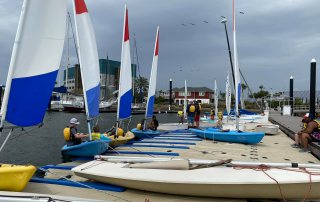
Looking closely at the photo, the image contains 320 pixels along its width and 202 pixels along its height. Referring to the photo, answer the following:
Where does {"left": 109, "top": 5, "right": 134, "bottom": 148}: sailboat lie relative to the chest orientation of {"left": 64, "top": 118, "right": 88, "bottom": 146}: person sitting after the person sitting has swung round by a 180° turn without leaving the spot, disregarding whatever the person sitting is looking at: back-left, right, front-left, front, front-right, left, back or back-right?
back-right

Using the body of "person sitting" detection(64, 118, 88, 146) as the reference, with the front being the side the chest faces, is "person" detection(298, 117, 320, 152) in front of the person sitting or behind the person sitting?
in front

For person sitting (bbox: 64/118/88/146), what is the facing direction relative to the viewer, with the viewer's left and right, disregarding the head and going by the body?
facing to the right of the viewer

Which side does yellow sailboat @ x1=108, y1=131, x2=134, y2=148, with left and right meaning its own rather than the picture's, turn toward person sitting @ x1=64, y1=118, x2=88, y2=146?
front

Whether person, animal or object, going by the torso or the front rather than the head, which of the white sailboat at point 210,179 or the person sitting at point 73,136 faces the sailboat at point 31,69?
the white sailboat

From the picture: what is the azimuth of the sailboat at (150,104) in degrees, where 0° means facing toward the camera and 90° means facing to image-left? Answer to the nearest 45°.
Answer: approximately 90°

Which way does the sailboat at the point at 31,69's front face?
to the viewer's left

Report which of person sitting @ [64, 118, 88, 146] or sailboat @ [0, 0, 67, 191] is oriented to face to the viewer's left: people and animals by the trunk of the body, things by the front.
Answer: the sailboat

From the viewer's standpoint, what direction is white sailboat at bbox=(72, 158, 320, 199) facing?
to the viewer's left

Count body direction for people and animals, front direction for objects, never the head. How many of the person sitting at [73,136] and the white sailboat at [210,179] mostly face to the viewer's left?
1
